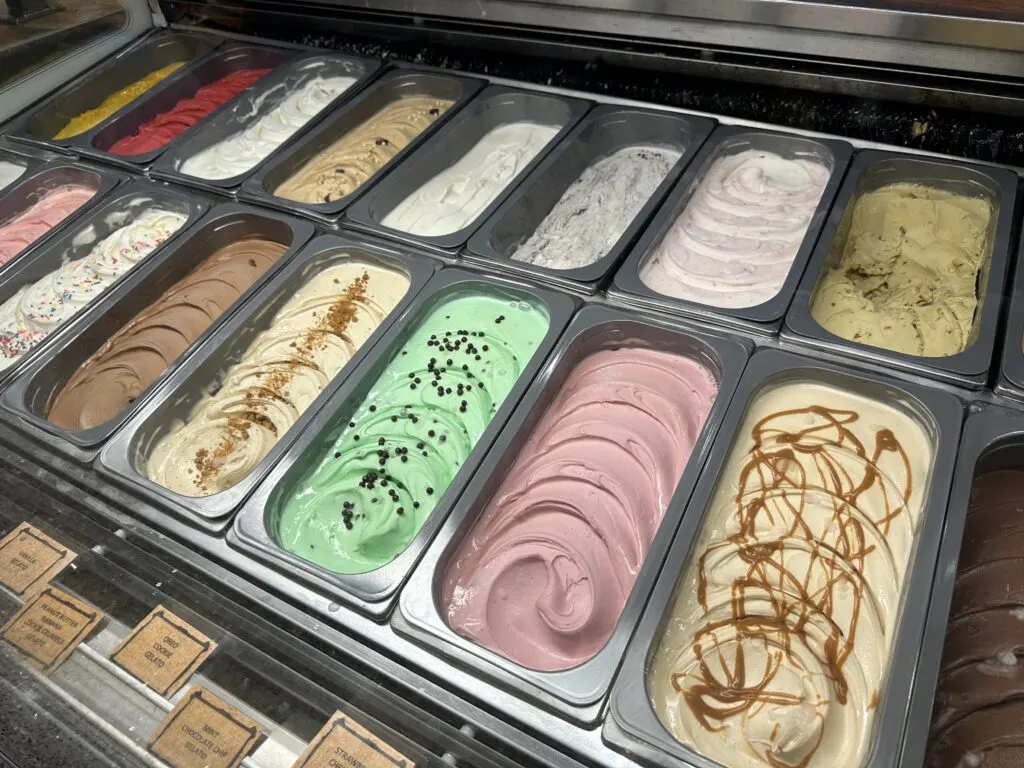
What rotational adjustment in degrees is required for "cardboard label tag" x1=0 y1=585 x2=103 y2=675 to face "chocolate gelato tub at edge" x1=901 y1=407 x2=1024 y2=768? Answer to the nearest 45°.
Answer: approximately 90° to its left

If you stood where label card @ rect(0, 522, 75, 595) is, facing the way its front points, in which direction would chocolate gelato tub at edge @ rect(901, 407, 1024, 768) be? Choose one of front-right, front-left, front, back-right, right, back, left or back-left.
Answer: left

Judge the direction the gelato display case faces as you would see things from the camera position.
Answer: facing the viewer and to the left of the viewer

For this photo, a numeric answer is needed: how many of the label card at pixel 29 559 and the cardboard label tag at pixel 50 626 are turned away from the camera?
0

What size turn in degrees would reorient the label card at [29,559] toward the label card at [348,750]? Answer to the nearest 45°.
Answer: approximately 90° to its left

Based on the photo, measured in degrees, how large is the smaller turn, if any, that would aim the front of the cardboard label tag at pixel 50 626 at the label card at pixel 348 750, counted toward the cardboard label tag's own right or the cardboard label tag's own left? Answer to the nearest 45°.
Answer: approximately 90° to the cardboard label tag's own left

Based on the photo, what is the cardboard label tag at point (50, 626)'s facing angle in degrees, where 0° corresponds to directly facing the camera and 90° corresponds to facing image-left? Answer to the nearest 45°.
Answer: approximately 45°

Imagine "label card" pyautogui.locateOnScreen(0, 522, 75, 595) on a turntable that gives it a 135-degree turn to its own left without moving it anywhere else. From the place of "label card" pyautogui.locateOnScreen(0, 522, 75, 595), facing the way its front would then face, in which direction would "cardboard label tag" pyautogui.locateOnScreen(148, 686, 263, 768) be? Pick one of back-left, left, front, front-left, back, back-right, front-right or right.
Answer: front-right
